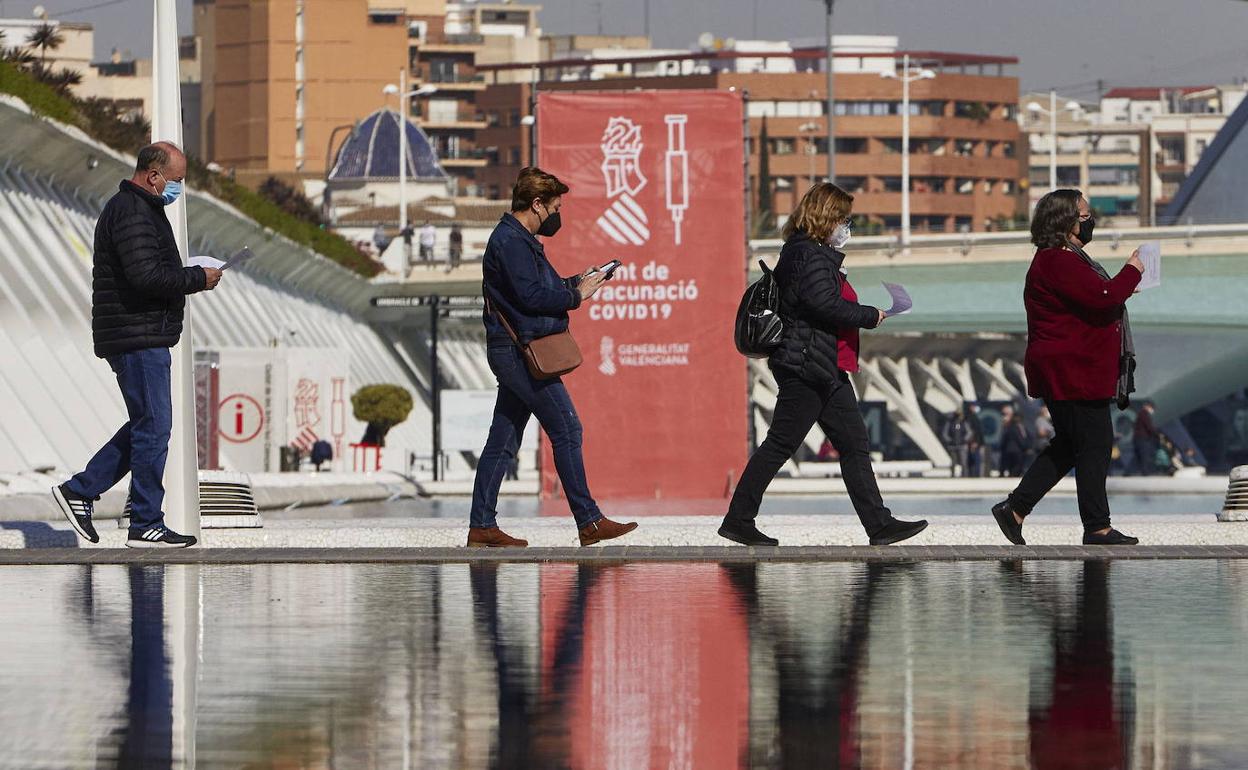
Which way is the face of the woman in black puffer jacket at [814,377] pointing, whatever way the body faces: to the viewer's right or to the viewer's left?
to the viewer's right

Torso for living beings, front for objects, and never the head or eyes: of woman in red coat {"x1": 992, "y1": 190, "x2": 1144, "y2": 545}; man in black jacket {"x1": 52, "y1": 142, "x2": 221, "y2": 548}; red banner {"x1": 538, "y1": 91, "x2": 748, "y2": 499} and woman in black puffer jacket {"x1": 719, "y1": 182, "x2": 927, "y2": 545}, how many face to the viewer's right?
3

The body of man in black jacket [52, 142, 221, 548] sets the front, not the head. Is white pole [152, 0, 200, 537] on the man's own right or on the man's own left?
on the man's own left

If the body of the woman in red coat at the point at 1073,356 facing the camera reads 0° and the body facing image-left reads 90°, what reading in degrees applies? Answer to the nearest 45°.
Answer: approximately 270°

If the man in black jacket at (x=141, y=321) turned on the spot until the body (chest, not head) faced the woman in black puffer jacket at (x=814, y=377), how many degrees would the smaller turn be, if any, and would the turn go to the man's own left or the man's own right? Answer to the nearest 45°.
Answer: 0° — they already face them

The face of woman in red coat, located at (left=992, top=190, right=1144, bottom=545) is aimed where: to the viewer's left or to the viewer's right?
to the viewer's right

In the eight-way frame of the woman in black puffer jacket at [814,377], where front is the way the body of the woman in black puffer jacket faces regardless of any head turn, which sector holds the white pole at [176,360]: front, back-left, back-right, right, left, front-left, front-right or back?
back

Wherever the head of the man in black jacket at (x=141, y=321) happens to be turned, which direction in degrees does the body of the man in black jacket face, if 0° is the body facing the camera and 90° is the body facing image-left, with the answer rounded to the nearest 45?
approximately 270°

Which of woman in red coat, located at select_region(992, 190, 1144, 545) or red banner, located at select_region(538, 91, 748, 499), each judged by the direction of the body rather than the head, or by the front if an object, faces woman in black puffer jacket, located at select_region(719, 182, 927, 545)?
the red banner

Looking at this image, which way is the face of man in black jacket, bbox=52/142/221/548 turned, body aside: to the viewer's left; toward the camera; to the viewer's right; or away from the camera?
to the viewer's right

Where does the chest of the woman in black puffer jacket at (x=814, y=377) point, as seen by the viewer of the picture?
to the viewer's right

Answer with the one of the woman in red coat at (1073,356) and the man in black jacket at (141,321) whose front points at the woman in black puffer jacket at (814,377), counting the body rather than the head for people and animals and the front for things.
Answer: the man in black jacket
